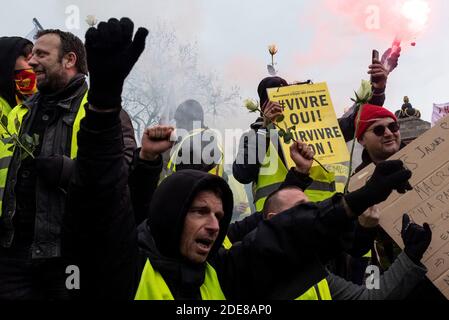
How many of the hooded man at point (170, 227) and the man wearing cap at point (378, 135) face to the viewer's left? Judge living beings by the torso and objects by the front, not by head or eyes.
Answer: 0

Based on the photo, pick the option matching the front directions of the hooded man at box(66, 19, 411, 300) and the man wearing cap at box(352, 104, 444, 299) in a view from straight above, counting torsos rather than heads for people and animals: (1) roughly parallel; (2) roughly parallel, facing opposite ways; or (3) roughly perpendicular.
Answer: roughly parallel

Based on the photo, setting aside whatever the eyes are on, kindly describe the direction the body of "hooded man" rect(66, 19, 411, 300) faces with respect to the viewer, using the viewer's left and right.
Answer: facing the viewer and to the right of the viewer

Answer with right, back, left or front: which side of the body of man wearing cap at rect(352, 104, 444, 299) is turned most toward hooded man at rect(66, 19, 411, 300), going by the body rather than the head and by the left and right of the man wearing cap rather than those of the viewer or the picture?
right

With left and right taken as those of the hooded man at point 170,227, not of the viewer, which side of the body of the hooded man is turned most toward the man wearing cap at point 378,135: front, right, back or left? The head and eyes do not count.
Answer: left
